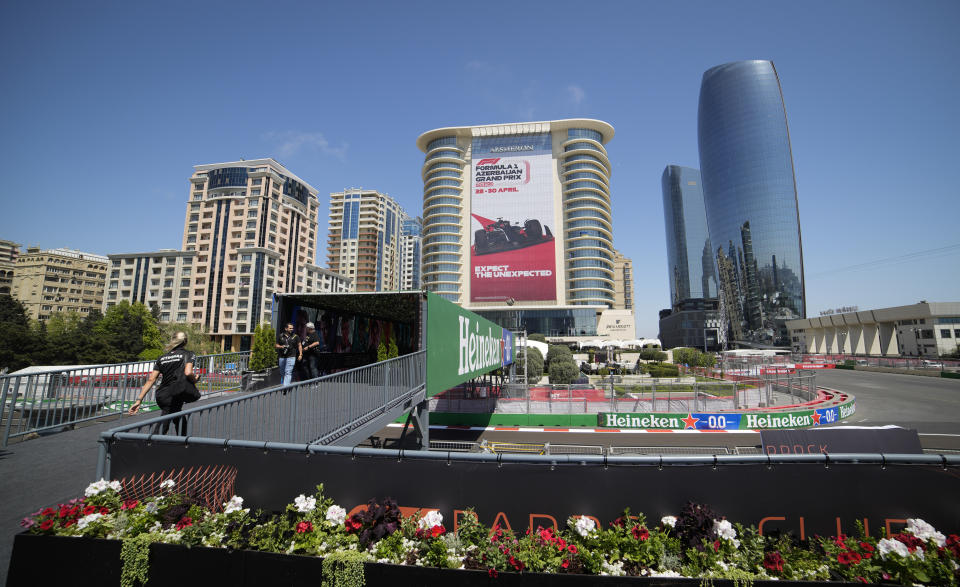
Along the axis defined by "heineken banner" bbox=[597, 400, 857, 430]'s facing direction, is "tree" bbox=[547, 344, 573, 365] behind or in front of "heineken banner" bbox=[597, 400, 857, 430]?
behind

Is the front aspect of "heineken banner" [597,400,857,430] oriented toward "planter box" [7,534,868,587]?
yes

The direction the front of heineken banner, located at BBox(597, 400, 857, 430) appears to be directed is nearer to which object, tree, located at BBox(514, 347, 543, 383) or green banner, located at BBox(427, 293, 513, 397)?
the green banner

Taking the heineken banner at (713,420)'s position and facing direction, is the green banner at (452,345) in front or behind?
in front

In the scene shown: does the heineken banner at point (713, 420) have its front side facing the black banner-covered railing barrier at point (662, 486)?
yes

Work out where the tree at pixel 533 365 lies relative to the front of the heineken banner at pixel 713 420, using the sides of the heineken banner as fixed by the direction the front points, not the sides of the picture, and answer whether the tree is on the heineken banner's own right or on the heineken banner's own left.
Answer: on the heineken banner's own right

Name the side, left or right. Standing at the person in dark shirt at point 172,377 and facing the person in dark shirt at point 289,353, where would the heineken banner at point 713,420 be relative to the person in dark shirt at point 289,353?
right

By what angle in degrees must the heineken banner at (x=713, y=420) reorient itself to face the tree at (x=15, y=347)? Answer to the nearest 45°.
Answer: approximately 90° to its right

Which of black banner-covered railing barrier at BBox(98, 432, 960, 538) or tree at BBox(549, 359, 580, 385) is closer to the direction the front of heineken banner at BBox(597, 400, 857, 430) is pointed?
the black banner-covered railing barrier

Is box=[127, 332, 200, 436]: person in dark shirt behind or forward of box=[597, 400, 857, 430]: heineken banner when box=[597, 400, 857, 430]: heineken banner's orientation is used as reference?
forward

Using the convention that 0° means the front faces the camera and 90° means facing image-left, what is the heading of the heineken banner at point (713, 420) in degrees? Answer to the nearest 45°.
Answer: approximately 0°
